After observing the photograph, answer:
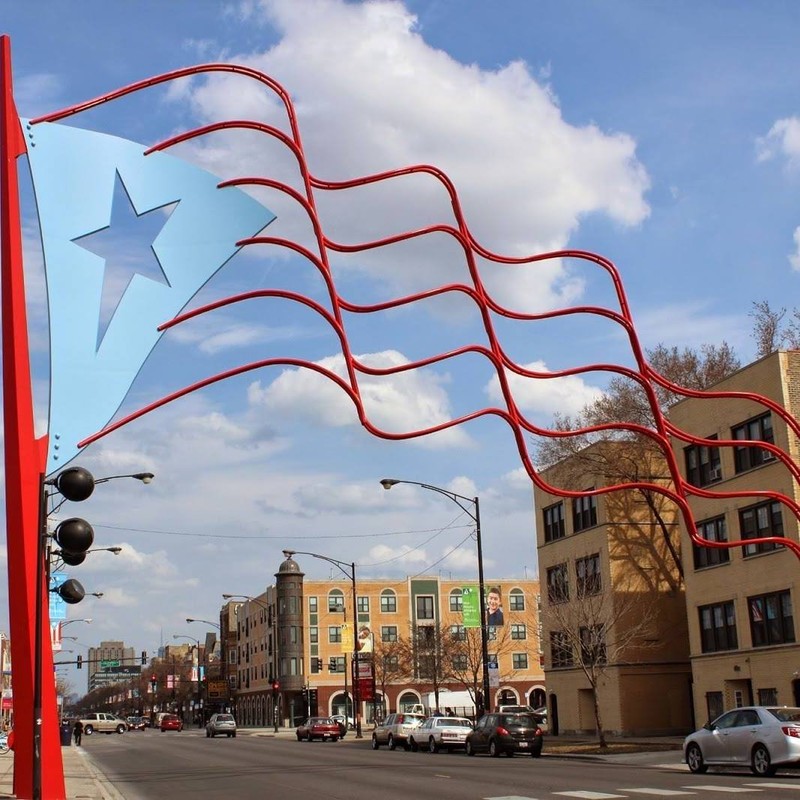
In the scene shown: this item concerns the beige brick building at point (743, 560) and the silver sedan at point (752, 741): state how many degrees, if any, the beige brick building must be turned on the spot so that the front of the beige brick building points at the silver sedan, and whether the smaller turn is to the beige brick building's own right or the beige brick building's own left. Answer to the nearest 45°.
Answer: approximately 45° to the beige brick building's own left

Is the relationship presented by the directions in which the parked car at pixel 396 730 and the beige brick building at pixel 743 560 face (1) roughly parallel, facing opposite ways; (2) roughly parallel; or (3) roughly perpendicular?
roughly perpendicular

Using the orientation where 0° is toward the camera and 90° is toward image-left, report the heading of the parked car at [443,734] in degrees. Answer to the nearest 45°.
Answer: approximately 135°

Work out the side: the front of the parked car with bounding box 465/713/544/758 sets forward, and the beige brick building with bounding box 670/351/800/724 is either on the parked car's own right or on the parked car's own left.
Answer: on the parked car's own right

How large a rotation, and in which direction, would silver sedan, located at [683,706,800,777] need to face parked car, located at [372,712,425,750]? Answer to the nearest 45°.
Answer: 0° — it already faces it

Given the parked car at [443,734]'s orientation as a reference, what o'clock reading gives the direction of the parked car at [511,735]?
the parked car at [511,735] is roughly at 7 o'clock from the parked car at [443,734].

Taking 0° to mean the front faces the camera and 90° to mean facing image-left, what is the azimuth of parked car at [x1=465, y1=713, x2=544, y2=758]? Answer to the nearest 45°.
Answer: approximately 135°

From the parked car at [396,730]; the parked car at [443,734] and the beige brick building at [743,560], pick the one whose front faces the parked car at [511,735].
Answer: the beige brick building

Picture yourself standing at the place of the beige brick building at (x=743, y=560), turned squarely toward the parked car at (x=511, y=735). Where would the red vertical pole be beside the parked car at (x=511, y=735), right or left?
left

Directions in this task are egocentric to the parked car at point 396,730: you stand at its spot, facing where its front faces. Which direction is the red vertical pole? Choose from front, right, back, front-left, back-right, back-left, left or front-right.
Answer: back-left

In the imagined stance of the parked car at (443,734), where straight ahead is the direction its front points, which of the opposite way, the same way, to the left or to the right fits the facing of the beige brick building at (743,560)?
to the left

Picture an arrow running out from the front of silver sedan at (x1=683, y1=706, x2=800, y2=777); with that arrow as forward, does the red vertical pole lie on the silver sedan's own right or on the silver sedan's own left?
on the silver sedan's own left

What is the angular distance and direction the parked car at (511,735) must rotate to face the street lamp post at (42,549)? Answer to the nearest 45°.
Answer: approximately 135° to its left
